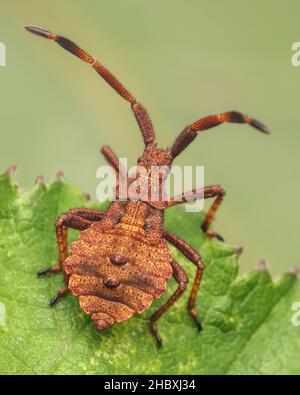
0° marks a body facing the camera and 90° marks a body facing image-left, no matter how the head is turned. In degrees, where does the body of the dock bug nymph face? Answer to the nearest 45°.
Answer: approximately 180°
